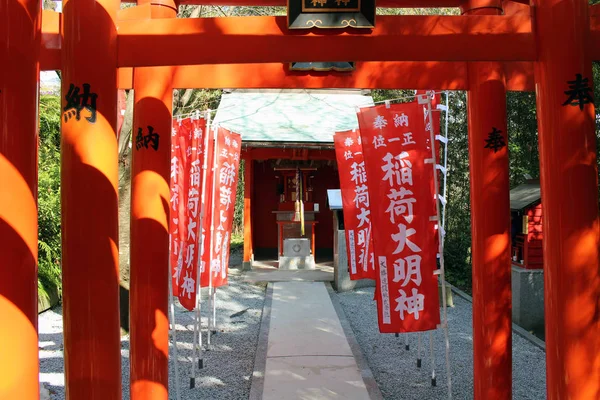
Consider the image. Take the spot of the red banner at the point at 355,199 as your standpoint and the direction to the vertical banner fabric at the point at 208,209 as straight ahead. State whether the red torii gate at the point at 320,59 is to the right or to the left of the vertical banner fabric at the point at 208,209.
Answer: left

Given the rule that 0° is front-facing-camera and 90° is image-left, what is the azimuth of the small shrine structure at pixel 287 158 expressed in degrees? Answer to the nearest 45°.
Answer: approximately 0°

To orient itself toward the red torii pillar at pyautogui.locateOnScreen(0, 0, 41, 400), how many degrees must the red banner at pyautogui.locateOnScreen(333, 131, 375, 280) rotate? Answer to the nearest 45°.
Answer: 0° — it already faces it

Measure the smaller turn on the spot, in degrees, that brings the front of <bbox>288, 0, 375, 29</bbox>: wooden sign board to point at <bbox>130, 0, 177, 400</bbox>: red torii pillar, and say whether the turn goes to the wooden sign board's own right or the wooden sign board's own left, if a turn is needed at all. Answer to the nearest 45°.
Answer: approximately 135° to the wooden sign board's own right

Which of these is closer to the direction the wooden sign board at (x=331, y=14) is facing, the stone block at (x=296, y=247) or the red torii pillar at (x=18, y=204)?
the red torii pillar
